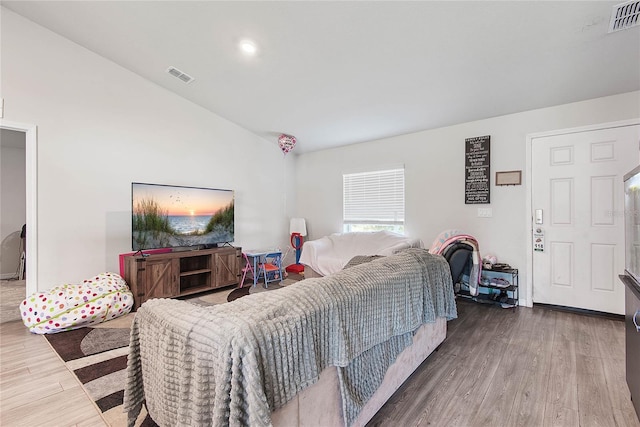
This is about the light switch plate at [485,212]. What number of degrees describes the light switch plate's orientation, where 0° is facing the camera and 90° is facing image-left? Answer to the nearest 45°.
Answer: approximately 0°

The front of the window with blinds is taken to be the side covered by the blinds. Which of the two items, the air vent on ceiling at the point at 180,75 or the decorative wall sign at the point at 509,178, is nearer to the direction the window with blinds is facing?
the air vent on ceiling

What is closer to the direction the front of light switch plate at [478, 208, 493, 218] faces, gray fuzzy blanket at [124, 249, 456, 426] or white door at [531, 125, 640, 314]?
the gray fuzzy blanket

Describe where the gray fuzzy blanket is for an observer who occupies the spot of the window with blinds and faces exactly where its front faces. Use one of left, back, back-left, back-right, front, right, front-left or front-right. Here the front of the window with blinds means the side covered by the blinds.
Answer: front-left

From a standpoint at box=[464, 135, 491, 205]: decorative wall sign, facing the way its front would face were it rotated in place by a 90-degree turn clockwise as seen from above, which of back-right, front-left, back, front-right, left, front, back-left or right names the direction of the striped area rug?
left

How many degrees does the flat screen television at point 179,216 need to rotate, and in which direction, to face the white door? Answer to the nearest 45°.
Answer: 0° — it already faces it

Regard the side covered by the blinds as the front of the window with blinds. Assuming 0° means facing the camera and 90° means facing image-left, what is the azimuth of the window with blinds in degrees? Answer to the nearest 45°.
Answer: approximately 45°

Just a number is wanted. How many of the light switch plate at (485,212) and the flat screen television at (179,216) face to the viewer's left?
0

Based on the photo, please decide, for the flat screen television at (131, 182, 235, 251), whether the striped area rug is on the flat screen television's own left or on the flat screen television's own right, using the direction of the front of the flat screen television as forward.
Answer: on the flat screen television's own right

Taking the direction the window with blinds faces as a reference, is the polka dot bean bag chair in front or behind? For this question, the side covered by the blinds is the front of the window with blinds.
in front

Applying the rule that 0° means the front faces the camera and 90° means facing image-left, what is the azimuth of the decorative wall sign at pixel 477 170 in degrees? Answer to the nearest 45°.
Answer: approximately 45°

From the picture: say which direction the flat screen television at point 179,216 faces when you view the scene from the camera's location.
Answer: facing the viewer and to the right of the viewer

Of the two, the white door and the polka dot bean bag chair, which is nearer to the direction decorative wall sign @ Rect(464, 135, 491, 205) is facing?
the polka dot bean bag chair
